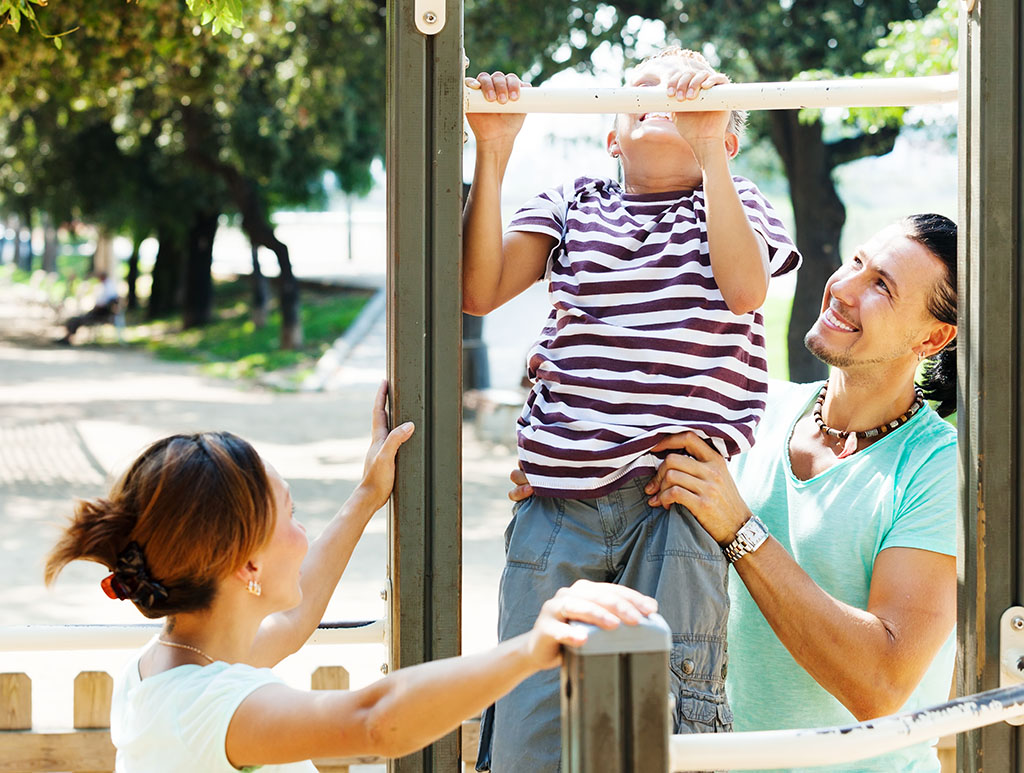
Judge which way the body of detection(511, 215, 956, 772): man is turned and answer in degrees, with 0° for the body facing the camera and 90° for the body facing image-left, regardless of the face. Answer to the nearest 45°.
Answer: approximately 45°

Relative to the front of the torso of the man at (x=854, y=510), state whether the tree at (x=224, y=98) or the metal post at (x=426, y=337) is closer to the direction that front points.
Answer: the metal post

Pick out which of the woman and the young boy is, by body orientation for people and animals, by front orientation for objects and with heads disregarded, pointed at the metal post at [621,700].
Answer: the young boy

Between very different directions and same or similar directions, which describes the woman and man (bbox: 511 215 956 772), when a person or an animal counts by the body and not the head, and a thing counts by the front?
very different directions

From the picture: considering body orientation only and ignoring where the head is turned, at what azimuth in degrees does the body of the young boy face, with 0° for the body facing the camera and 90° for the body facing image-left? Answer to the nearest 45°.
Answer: approximately 0°

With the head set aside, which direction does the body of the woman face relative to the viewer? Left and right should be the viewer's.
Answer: facing away from the viewer and to the right of the viewer

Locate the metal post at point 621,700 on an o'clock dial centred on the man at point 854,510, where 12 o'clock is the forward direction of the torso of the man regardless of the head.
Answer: The metal post is roughly at 11 o'clock from the man.

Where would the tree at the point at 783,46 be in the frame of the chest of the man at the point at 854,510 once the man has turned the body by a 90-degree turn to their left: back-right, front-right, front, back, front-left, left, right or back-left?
back-left
